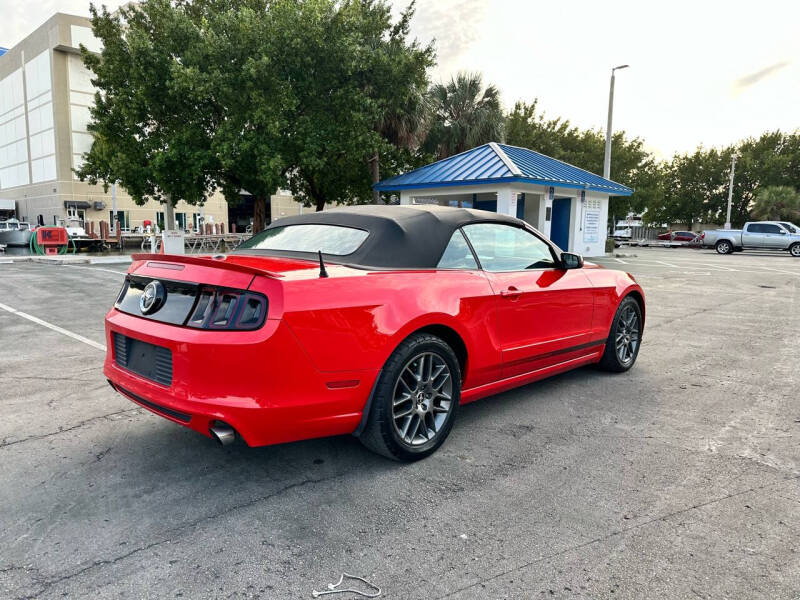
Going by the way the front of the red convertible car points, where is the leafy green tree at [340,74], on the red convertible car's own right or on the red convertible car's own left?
on the red convertible car's own left

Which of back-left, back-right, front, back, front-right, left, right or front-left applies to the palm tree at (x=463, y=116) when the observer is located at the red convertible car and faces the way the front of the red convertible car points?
front-left

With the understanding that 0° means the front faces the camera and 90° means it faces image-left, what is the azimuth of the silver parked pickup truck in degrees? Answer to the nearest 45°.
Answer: approximately 270°

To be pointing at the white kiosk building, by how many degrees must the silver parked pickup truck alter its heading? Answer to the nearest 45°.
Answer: approximately 135° to its right

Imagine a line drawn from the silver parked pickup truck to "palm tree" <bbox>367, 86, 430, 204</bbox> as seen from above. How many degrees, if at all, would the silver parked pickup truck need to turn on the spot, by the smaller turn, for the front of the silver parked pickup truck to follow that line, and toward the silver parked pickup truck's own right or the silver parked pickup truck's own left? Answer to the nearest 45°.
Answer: approximately 135° to the silver parked pickup truck's own right

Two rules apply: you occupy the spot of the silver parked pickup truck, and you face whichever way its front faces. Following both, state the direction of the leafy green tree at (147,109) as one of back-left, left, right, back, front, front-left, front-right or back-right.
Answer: back-right

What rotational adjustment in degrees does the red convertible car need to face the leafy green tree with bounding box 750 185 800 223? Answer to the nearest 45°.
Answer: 0° — it already faces it

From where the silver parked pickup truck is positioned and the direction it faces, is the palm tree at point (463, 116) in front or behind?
behind

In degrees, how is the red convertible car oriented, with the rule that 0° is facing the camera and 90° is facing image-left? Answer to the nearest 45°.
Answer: approximately 225°

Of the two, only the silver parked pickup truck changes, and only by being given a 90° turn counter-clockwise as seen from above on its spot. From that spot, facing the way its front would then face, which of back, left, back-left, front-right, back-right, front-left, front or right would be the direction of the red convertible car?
back

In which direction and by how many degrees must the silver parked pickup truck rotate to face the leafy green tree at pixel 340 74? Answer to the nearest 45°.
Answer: approximately 135° to its right

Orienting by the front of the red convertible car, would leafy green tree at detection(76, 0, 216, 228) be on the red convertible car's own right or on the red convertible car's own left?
on the red convertible car's own left
